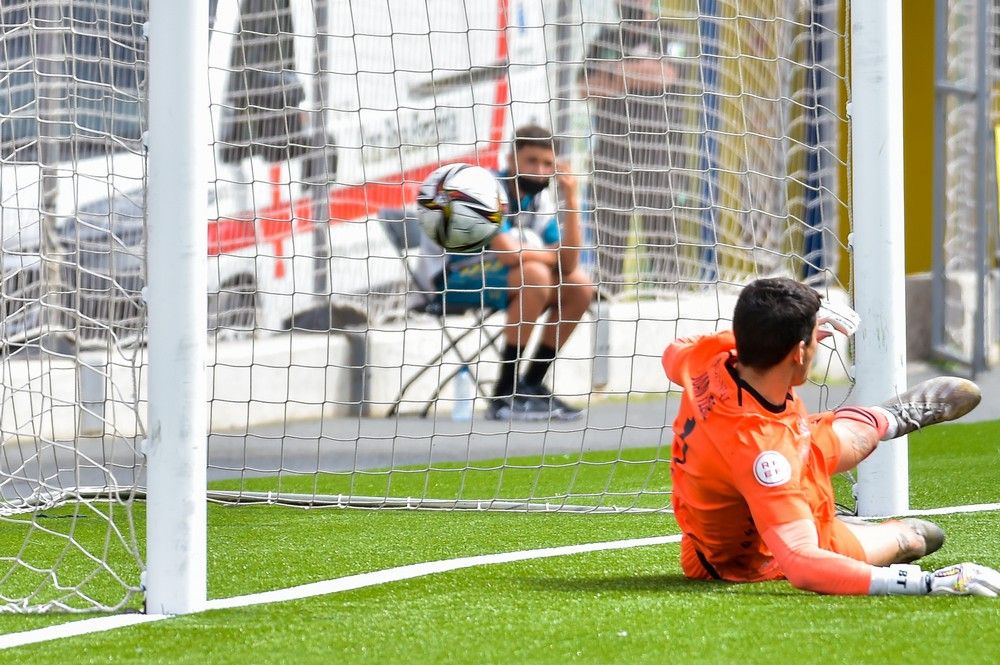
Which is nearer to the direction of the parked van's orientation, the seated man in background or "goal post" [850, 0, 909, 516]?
the goal post

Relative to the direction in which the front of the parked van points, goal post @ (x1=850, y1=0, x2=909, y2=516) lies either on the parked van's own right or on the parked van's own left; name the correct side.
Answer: on the parked van's own left

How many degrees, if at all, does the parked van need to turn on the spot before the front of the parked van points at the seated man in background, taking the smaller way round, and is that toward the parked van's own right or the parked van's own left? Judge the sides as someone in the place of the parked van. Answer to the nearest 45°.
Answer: approximately 135° to the parked van's own left

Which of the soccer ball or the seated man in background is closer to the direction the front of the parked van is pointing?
the soccer ball

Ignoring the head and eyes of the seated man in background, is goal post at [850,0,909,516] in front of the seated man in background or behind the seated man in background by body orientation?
in front

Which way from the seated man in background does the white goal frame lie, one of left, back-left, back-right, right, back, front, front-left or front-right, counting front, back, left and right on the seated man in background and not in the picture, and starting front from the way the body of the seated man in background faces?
front-right

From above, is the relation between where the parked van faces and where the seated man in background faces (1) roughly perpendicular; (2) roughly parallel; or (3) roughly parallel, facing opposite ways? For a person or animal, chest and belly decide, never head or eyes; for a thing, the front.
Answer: roughly perpendicular

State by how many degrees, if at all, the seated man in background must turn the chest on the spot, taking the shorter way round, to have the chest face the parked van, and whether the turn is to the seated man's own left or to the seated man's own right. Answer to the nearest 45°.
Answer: approximately 135° to the seated man's own right

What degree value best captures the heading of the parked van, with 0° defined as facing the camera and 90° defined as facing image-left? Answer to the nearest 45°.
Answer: approximately 45°

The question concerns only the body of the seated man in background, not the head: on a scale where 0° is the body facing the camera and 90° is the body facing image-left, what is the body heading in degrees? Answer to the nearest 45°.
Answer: approximately 315°

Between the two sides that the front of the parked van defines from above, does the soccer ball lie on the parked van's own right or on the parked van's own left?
on the parked van's own left

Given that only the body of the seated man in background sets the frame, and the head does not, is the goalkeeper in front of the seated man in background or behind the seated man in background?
in front

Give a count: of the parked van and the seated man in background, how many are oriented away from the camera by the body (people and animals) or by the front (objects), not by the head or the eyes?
0
